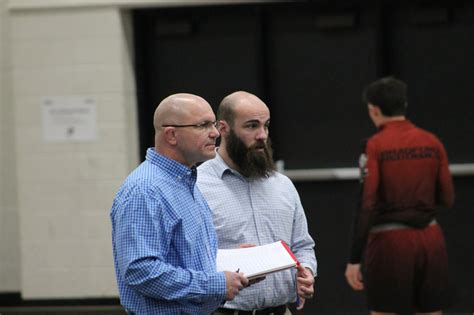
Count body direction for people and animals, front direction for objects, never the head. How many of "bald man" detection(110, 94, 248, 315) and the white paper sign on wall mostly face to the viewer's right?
1

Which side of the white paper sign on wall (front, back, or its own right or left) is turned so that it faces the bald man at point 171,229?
front

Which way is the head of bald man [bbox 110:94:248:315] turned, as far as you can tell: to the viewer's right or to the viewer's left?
to the viewer's right

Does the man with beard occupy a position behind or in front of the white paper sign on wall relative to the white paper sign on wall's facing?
in front

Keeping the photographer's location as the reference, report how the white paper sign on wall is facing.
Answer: facing the viewer

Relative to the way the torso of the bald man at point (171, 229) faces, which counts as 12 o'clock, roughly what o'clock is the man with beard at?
The man with beard is roughly at 10 o'clock from the bald man.

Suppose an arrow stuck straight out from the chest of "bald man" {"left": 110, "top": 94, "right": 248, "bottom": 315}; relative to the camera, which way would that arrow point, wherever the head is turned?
to the viewer's right

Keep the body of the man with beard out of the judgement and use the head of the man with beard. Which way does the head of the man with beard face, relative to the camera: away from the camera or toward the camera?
toward the camera

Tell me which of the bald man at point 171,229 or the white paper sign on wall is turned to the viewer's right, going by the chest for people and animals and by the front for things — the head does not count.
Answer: the bald man

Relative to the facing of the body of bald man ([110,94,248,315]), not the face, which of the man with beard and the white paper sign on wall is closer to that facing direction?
the man with beard

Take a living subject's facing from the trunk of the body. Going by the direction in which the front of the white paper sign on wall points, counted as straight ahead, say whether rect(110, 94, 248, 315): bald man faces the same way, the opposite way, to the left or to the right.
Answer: to the left
